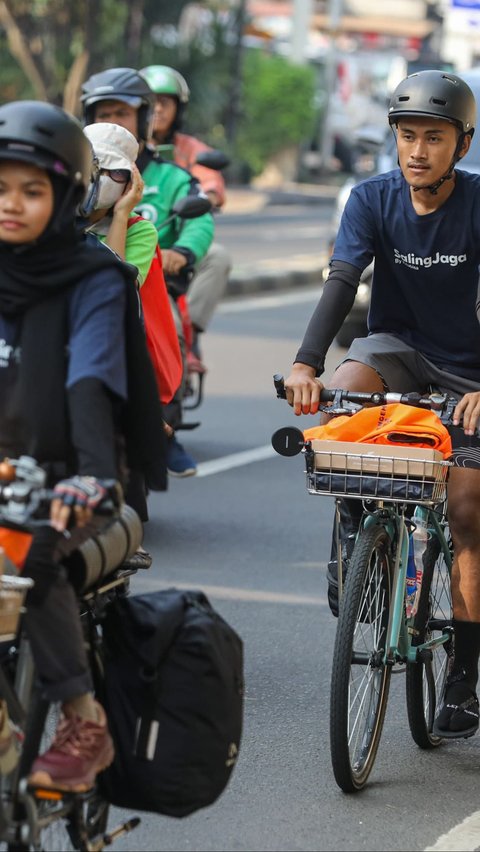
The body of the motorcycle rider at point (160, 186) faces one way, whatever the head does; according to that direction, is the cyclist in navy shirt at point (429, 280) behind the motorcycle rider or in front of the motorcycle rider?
in front

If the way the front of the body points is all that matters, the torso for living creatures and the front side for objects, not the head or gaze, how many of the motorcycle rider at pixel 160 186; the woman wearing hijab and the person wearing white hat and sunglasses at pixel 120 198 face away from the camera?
0

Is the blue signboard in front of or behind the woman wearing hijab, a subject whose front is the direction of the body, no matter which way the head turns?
behind

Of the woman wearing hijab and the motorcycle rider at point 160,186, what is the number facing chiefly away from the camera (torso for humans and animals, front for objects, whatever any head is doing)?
0

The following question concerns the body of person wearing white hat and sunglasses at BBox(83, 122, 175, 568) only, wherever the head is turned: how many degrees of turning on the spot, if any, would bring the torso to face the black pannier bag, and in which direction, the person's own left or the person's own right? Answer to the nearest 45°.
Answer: approximately 45° to the person's own left

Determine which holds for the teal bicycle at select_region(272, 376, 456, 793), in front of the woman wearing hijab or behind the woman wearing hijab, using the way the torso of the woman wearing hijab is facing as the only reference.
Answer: behind

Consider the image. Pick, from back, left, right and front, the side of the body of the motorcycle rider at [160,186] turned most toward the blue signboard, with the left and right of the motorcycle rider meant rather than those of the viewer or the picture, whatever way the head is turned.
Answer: back

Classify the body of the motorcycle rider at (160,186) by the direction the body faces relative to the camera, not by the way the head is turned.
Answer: toward the camera

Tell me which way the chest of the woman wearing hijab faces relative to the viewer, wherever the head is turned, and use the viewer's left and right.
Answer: facing the viewer and to the left of the viewer

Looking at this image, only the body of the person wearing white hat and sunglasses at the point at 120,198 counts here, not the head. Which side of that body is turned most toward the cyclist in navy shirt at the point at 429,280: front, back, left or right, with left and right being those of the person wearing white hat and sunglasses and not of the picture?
left

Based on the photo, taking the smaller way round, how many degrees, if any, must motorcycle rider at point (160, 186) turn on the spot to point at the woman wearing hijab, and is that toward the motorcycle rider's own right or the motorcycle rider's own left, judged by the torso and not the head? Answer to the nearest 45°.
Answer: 0° — they already face them

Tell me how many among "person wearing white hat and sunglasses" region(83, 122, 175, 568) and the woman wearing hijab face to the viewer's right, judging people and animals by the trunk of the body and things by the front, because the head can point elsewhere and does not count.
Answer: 0

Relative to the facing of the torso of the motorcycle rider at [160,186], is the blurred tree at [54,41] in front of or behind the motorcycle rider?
behind

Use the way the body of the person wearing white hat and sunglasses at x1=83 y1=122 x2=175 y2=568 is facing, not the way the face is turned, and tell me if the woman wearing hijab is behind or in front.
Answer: in front
